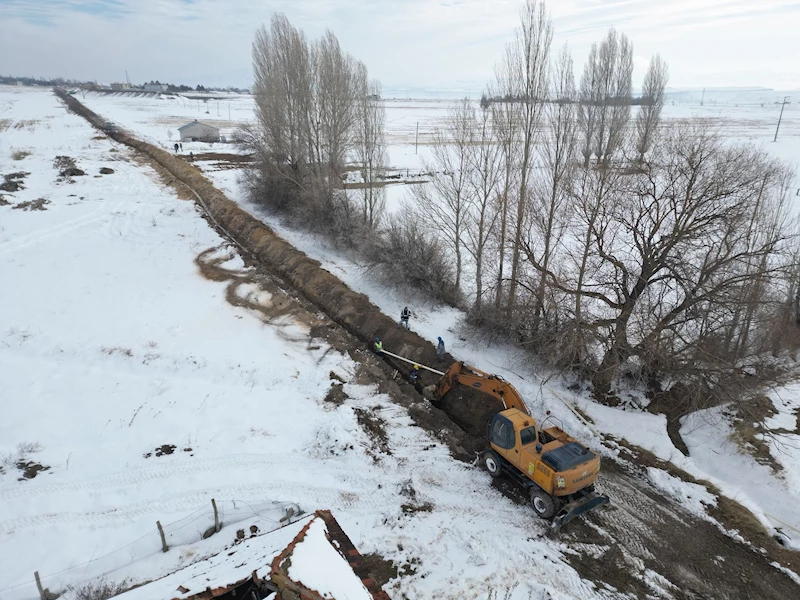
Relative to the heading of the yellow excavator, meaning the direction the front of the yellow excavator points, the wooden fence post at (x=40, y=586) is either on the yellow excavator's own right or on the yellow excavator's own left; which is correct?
on the yellow excavator's own left

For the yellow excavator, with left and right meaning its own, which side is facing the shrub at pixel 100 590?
left

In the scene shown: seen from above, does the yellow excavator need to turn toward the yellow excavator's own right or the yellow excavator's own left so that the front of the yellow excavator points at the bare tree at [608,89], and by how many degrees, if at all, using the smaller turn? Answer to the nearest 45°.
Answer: approximately 45° to the yellow excavator's own right

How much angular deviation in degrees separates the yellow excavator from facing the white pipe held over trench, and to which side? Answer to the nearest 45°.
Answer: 0° — it already faces it

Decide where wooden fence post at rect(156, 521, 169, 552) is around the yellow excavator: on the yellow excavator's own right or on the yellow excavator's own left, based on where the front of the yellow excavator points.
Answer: on the yellow excavator's own left

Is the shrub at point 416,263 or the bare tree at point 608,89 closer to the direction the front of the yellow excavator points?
the shrub

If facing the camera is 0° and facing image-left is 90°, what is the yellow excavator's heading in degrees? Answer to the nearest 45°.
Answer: approximately 135°

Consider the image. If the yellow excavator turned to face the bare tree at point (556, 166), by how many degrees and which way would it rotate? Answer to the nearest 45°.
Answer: approximately 45° to its right

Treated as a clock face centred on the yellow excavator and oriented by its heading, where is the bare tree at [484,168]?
The bare tree is roughly at 1 o'clock from the yellow excavator.

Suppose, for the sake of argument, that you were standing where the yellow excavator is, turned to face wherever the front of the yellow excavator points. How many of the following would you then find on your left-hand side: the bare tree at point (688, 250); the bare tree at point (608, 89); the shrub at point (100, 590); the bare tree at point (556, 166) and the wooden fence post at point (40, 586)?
2

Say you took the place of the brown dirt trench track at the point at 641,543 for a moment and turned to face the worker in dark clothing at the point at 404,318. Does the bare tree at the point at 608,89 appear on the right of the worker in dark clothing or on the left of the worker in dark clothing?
right

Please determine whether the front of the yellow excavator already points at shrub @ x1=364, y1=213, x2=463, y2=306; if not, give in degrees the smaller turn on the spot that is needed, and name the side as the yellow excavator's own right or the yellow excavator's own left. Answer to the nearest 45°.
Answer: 0° — it already faces it

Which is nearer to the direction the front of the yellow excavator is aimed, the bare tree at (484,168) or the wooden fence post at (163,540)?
the bare tree
